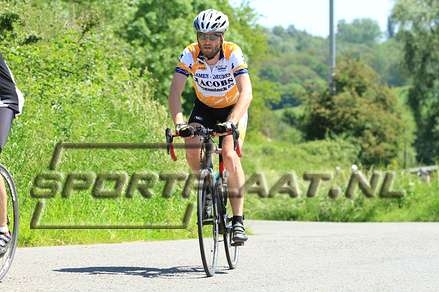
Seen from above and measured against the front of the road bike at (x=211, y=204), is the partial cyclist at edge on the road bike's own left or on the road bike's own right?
on the road bike's own right

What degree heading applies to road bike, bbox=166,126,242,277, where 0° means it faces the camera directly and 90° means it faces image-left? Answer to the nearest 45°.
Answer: approximately 0°
